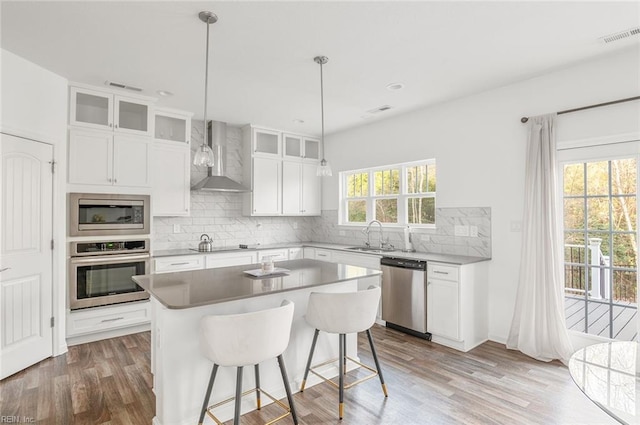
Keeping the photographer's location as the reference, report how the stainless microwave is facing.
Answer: facing the viewer

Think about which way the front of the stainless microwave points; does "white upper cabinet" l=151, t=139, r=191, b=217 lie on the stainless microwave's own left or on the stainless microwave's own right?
on the stainless microwave's own left

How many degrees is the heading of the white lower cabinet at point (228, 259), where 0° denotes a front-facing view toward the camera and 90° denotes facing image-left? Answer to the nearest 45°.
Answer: approximately 315°

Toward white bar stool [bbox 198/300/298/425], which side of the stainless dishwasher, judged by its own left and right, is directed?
front

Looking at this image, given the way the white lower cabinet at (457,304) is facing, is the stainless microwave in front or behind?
in front

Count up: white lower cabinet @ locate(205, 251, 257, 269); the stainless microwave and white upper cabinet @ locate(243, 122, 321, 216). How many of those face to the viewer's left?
0

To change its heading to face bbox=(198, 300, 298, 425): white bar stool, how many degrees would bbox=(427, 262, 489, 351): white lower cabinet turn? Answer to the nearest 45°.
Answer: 0° — it already faces it

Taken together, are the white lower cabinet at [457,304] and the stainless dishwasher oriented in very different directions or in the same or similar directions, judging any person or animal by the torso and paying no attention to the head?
same or similar directions

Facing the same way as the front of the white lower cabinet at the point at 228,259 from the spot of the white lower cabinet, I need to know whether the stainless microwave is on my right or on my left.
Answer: on my right

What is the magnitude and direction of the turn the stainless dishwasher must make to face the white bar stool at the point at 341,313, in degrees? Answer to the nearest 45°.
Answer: approximately 45° to its left

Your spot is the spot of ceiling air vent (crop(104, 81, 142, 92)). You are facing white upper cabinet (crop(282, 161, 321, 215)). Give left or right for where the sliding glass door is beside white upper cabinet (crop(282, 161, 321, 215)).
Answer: right

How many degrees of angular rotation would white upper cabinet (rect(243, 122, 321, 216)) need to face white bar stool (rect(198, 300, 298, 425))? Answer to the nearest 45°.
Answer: approximately 45° to its right
